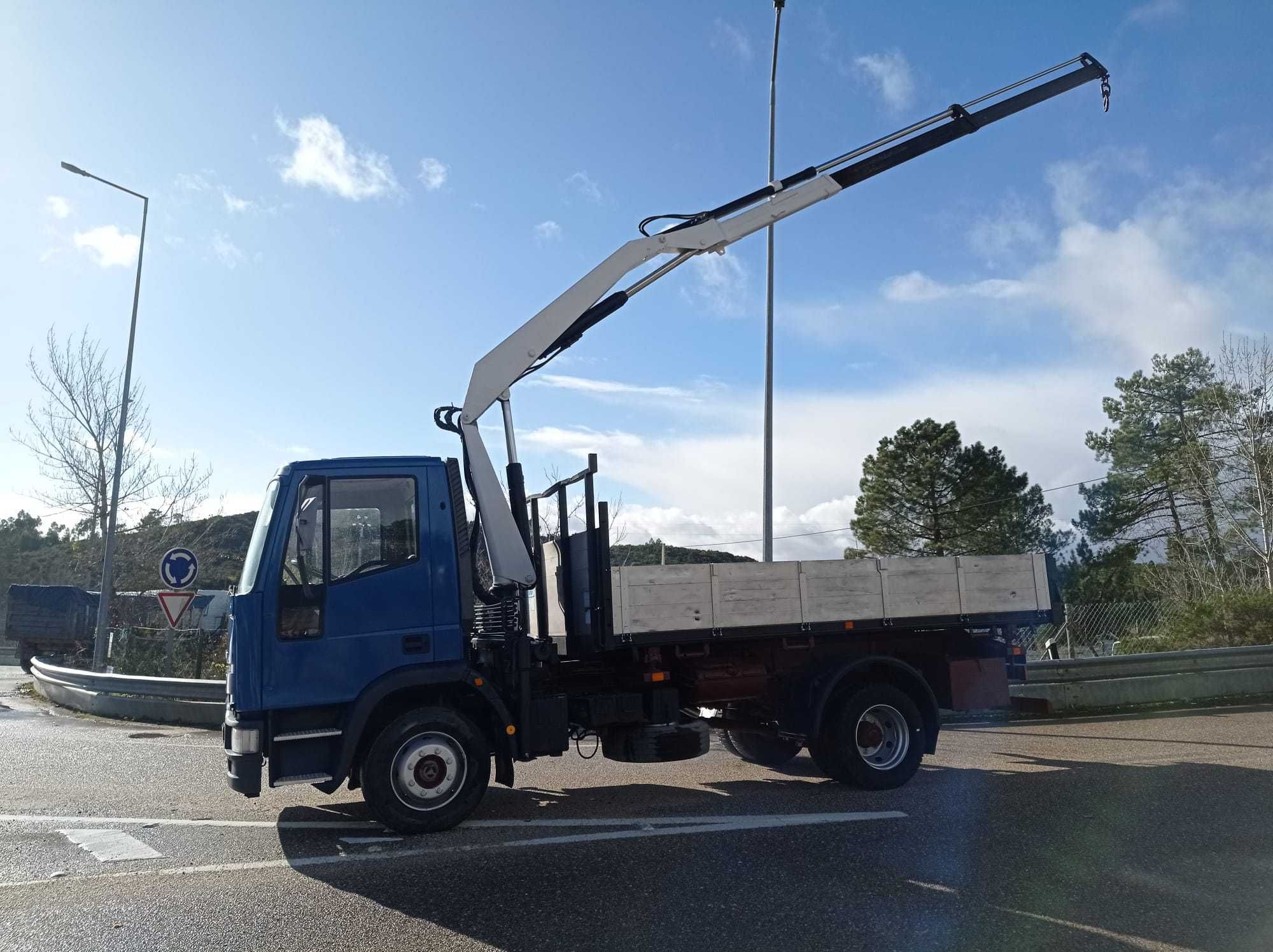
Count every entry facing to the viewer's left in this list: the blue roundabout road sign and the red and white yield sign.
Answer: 0

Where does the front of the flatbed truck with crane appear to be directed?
to the viewer's left

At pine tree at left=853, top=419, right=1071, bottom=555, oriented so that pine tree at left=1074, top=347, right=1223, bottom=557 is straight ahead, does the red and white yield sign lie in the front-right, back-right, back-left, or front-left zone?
back-right

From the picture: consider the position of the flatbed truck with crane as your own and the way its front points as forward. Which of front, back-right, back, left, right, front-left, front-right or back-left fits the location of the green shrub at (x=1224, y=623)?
back-right

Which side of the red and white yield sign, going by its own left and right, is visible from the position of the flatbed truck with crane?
front

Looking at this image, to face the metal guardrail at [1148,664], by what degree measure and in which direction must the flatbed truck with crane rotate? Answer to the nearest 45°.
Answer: approximately 135° to its right

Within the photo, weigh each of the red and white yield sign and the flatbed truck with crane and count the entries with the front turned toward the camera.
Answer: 1

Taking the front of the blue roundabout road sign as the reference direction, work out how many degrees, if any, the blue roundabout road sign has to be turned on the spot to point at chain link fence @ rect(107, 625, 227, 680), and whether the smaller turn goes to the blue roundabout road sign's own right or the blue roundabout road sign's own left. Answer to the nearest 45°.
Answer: approximately 180°

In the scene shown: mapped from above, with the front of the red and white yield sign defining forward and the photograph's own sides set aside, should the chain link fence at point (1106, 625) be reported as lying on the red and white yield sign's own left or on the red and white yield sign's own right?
on the red and white yield sign's own left

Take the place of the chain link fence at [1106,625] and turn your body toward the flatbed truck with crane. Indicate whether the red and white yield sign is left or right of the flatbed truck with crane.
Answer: right
